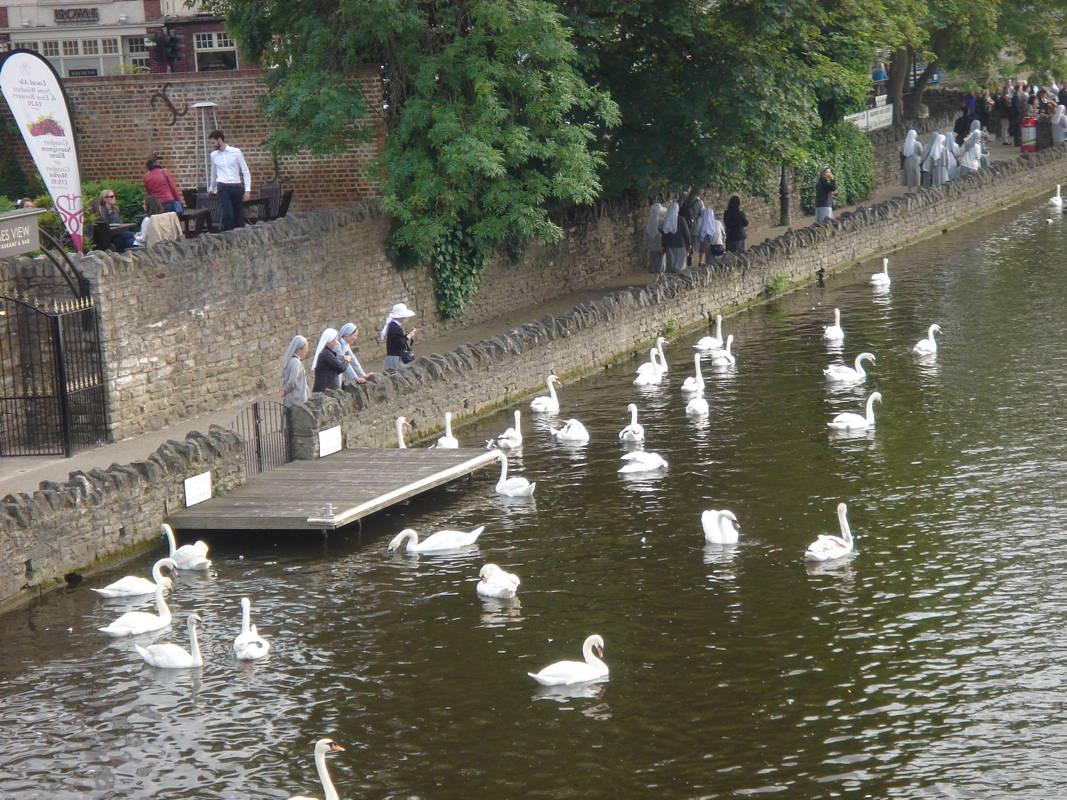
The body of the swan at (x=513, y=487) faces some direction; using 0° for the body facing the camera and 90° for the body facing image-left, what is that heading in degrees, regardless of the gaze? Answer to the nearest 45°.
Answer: approximately 90°

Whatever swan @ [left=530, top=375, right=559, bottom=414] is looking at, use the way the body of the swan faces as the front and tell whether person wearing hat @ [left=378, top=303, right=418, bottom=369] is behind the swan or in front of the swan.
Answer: behind

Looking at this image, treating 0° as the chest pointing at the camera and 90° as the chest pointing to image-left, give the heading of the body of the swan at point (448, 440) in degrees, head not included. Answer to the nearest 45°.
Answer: approximately 180°

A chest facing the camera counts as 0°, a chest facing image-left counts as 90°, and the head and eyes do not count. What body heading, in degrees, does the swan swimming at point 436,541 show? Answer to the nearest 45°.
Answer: approximately 90°

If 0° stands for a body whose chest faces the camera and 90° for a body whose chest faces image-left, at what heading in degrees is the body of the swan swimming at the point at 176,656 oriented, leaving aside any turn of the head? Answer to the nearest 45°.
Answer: approximately 270°

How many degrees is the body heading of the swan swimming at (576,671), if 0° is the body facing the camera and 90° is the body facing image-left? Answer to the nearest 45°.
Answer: approximately 270°

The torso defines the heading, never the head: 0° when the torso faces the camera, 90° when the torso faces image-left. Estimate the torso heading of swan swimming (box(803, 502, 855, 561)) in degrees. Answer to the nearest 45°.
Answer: approximately 225°

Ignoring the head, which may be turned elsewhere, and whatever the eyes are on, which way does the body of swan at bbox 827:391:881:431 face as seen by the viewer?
to the viewer's right

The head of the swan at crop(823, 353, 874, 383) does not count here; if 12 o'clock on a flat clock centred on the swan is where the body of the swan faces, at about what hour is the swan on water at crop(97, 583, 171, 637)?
The swan on water is roughly at 4 o'clock from the swan.

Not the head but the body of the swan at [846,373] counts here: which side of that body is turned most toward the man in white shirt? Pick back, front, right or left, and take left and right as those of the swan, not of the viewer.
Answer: back

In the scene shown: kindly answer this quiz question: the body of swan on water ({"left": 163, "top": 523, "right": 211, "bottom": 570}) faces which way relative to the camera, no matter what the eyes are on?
to the viewer's left

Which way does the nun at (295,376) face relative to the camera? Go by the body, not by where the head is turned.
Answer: to the viewer's right

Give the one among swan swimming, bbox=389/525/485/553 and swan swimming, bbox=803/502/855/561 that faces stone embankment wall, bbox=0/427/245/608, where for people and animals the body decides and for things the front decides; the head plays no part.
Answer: swan swimming, bbox=389/525/485/553

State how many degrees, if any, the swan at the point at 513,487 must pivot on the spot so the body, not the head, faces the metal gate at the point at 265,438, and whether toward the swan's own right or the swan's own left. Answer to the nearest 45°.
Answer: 0° — it already faces it

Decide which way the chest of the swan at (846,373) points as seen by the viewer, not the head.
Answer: to the viewer's right

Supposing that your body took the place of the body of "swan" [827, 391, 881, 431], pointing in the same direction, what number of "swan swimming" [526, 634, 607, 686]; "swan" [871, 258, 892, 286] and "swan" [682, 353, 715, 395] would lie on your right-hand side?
1
